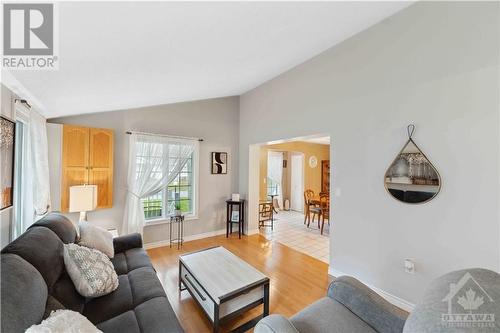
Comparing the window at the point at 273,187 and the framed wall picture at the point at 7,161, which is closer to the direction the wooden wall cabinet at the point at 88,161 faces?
the framed wall picture

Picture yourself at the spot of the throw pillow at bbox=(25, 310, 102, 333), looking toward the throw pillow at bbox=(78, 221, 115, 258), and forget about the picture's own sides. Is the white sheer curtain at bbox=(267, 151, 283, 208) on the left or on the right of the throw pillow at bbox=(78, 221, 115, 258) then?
right

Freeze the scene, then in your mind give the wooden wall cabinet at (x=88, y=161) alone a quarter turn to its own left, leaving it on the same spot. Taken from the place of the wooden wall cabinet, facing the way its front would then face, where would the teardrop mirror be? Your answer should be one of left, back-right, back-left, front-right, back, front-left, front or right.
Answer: front-right

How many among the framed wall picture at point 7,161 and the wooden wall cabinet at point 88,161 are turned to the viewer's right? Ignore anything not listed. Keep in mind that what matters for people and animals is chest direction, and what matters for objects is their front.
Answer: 1

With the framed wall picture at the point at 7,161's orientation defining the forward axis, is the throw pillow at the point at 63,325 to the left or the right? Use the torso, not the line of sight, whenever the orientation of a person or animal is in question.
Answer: on its right

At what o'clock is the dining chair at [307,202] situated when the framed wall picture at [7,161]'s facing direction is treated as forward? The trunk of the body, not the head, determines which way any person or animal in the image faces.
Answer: The dining chair is roughly at 12 o'clock from the framed wall picture.

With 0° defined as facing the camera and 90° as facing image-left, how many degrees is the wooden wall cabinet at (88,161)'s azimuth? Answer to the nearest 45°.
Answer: approximately 0°

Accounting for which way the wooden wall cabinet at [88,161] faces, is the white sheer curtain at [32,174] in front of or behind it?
in front

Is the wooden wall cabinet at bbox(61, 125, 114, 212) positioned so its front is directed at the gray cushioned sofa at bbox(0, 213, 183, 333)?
yes

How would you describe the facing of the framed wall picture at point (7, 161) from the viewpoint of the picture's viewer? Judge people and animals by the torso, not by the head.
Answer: facing to the right of the viewer

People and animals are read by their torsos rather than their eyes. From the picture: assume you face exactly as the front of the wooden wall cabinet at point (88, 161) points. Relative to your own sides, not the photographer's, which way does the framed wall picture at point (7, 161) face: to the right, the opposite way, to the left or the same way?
to the left

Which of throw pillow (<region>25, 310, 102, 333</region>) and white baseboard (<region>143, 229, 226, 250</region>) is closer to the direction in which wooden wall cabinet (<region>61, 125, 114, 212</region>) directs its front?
the throw pillow

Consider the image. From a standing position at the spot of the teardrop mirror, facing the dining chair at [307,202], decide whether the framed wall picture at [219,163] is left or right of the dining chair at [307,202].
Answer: left

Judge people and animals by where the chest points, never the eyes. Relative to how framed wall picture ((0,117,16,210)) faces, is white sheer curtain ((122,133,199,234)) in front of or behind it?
in front

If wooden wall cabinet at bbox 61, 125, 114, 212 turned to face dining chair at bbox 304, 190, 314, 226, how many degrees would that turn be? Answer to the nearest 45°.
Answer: approximately 90° to its left

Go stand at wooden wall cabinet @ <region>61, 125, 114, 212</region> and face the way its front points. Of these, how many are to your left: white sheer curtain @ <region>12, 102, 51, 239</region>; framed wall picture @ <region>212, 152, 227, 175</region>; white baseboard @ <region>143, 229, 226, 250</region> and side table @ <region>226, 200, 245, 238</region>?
3

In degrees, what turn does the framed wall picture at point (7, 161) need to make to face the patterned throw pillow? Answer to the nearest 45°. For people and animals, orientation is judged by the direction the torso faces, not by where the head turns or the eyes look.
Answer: approximately 45° to its right
